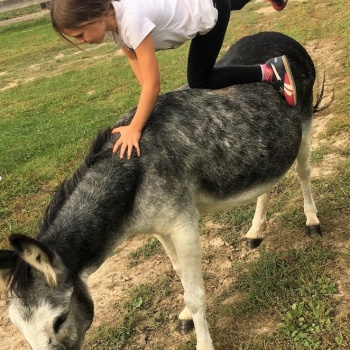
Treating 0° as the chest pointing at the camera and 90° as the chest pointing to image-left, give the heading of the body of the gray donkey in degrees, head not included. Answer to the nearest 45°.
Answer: approximately 45°
